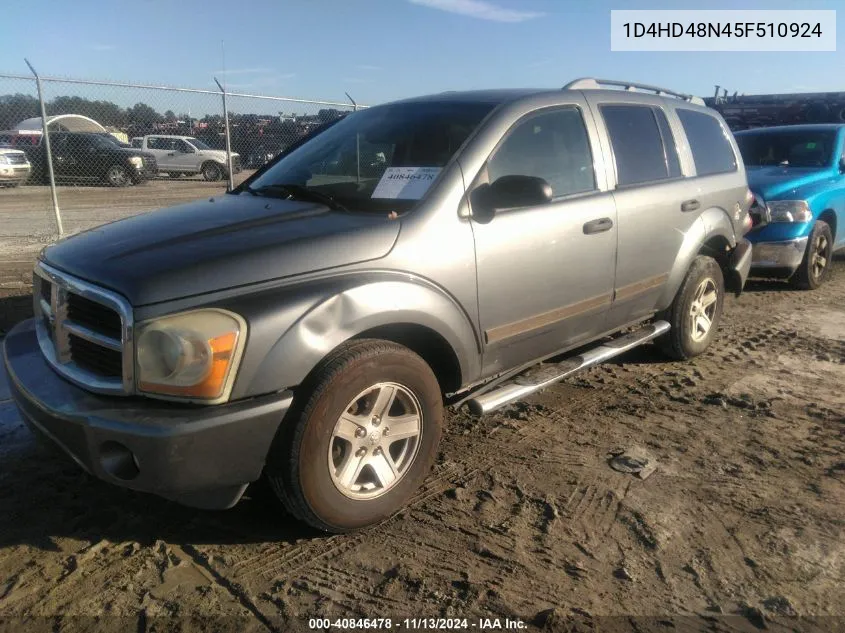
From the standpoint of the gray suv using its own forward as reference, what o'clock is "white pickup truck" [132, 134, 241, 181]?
The white pickup truck is roughly at 4 o'clock from the gray suv.

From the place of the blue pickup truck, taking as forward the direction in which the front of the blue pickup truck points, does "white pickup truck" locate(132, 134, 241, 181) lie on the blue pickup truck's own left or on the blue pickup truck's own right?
on the blue pickup truck's own right

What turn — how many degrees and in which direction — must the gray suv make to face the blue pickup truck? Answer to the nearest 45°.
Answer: approximately 180°

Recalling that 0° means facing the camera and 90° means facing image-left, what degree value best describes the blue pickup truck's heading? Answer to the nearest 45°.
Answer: approximately 45°

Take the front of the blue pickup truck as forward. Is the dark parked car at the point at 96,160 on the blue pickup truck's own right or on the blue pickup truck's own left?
on the blue pickup truck's own right
